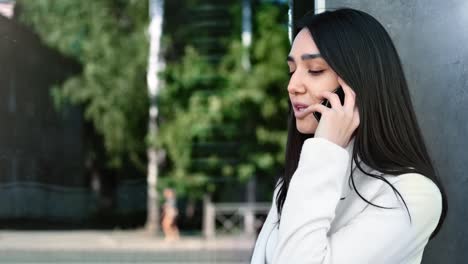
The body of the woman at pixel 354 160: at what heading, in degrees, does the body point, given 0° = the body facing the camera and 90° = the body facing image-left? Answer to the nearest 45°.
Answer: approximately 45°

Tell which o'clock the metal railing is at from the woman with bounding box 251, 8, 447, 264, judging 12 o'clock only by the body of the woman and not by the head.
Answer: The metal railing is roughly at 4 o'clock from the woman.
